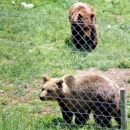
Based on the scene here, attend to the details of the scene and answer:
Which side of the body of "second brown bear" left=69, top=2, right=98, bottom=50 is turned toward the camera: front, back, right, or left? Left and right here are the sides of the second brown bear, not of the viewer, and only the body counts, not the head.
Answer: front

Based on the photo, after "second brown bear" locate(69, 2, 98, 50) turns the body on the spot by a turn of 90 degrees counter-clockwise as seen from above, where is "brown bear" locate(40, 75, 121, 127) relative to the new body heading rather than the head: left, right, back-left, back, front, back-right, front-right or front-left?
right

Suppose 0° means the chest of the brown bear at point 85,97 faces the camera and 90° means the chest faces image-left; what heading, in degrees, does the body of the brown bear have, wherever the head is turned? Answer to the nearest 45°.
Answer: approximately 90°
